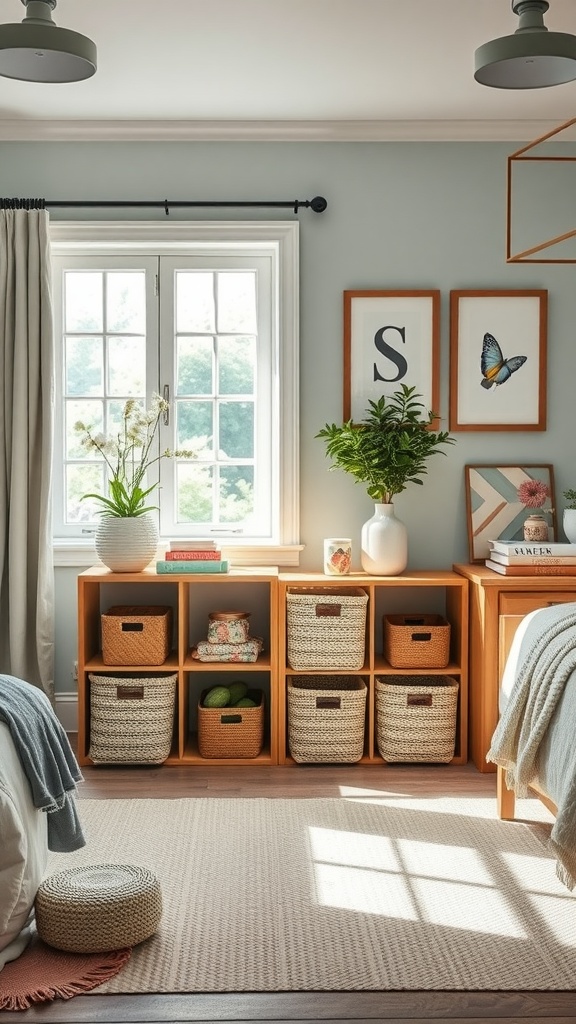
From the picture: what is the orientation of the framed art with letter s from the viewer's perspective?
toward the camera

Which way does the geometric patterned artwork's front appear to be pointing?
toward the camera

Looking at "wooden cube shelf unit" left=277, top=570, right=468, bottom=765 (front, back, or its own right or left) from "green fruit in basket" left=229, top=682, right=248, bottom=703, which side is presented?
right

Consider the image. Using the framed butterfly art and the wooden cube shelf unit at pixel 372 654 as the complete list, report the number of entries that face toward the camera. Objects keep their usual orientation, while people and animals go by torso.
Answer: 2

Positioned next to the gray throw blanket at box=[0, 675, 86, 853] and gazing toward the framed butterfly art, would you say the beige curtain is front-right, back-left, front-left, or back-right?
front-left

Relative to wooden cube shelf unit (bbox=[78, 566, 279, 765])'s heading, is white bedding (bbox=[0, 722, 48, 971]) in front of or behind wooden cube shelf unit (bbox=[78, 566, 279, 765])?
in front

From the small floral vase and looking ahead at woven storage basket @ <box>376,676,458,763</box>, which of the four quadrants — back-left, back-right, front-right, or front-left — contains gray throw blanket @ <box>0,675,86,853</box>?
front-left

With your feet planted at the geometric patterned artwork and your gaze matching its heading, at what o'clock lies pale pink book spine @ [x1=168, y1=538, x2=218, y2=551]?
The pale pink book spine is roughly at 2 o'clock from the geometric patterned artwork.

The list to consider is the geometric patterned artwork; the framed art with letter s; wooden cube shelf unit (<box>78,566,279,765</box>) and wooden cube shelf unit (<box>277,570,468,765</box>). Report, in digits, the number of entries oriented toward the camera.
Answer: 4

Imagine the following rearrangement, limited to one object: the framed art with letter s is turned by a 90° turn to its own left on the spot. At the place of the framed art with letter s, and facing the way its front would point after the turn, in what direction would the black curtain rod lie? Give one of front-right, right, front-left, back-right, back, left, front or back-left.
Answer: back

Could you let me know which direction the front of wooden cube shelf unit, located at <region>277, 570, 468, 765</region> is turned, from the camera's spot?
facing the viewer
